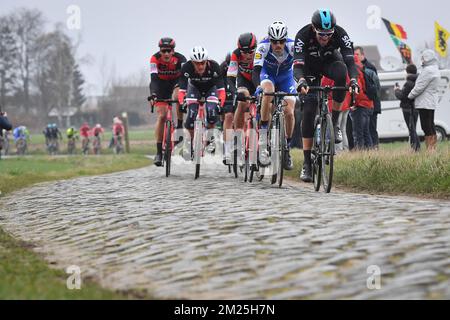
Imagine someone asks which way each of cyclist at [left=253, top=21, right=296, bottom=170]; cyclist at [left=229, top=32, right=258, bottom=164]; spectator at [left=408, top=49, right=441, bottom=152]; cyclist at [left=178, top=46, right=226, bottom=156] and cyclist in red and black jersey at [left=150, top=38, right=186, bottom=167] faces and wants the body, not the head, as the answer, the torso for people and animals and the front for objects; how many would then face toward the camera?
4

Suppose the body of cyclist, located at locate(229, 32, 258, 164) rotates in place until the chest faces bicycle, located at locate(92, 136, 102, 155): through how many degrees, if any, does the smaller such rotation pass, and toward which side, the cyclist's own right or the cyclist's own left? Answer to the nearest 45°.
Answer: approximately 180°

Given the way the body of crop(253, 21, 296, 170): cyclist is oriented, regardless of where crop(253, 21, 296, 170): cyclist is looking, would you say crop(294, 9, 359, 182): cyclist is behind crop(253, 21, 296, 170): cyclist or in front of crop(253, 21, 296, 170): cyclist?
in front

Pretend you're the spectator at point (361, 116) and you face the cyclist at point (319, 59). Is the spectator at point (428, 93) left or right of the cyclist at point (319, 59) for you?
left
